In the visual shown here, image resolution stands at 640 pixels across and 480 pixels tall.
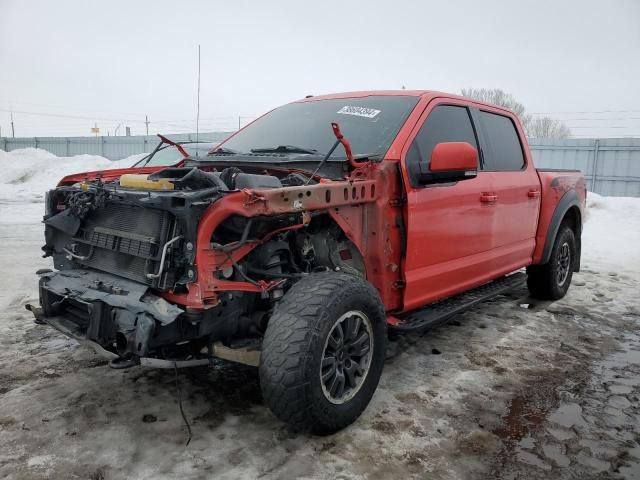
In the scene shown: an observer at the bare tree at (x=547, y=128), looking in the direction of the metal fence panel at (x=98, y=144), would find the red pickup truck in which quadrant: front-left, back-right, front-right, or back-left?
front-left

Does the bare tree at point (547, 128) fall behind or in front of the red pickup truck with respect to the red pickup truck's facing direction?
behind

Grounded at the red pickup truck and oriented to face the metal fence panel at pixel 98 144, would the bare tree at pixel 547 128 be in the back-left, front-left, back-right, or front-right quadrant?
front-right

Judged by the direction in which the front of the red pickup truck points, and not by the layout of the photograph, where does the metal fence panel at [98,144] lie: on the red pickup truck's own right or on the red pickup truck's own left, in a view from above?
on the red pickup truck's own right

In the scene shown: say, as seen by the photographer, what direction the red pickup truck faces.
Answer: facing the viewer and to the left of the viewer

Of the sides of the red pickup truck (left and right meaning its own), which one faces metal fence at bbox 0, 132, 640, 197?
back
